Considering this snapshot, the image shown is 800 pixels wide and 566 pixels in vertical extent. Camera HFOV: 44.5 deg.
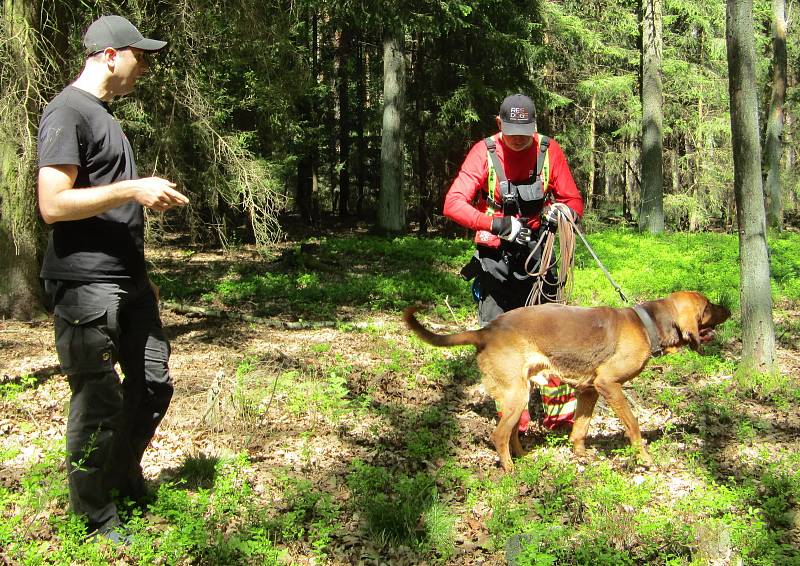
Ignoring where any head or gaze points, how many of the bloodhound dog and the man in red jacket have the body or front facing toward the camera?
1

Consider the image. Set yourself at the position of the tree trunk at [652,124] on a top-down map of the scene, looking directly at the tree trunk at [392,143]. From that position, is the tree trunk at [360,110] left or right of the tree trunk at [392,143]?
right

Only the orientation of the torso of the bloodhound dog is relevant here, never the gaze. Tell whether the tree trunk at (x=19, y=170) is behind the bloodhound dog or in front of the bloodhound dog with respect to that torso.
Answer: behind

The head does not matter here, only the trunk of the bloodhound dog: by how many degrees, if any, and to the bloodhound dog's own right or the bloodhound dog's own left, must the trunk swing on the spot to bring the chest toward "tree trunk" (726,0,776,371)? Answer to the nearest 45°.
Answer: approximately 45° to the bloodhound dog's own left

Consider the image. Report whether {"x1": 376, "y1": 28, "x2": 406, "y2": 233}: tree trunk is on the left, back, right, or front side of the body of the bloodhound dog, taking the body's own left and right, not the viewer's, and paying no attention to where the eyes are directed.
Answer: left

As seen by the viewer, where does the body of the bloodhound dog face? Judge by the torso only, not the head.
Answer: to the viewer's right

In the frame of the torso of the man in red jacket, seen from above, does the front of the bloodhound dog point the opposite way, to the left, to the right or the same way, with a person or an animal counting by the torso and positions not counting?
to the left

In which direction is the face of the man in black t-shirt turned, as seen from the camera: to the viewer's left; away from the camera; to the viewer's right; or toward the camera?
to the viewer's right

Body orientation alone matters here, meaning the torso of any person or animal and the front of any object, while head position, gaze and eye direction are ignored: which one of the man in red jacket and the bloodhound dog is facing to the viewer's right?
the bloodhound dog

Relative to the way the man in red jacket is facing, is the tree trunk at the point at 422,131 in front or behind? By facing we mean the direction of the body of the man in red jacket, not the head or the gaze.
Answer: behind

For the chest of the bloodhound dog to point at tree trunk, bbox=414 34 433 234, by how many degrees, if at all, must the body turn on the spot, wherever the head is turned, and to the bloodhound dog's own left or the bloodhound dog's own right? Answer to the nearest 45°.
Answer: approximately 90° to the bloodhound dog's own left

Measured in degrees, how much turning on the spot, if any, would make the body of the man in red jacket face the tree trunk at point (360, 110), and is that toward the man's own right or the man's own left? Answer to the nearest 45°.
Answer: approximately 180°

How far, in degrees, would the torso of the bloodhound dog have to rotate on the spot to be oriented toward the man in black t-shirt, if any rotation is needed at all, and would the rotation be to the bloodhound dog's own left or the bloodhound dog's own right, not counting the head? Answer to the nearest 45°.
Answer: approximately 135° to the bloodhound dog's own right
